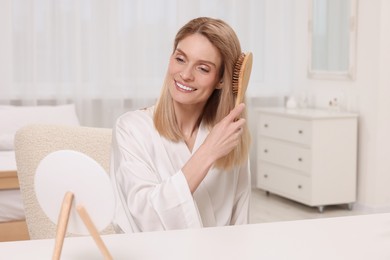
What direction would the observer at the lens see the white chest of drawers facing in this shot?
facing the viewer and to the left of the viewer

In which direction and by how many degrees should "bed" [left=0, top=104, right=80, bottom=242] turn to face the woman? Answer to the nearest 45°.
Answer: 0° — it already faces them

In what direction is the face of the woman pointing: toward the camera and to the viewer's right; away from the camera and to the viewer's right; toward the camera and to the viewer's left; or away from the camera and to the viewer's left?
toward the camera and to the viewer's left

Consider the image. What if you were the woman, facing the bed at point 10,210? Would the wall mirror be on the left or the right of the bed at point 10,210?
right

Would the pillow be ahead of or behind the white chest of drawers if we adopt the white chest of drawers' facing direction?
ahead

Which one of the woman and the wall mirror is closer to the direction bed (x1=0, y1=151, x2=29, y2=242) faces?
the woman

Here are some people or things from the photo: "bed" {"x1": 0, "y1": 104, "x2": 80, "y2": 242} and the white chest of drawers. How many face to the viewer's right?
0

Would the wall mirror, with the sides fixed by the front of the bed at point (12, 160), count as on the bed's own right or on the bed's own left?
on the bed's own left

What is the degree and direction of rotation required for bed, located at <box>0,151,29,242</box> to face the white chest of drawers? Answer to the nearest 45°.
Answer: approximately 135° to its left

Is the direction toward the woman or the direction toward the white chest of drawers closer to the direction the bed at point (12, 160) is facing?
the woman

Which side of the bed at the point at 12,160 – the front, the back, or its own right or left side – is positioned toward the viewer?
front
